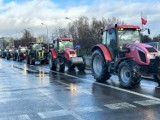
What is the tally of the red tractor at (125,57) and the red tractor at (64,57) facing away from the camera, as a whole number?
0
